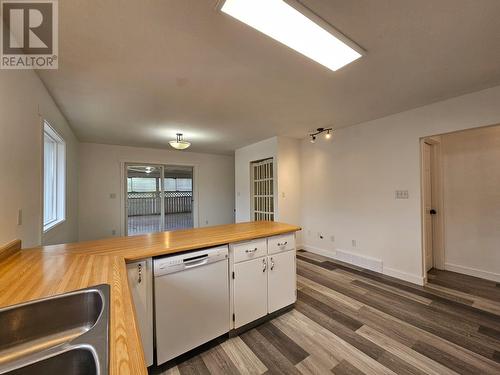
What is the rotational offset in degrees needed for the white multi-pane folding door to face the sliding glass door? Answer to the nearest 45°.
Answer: approximately 45° to its right

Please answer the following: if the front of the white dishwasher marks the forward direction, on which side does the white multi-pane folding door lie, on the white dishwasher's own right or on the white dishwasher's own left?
on the white dishwasher's own left

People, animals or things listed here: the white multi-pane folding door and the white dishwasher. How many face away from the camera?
0

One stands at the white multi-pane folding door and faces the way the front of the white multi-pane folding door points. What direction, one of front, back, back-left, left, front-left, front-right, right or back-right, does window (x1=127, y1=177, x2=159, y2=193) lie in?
front-right

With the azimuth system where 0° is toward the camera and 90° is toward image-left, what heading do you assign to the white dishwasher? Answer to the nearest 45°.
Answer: approximately 315°

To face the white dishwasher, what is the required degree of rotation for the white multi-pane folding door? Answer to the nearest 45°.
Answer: approximately 45° to its left

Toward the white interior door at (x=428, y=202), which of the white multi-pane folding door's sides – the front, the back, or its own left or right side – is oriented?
left

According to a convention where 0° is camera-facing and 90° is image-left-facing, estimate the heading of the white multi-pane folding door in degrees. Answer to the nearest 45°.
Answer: approximately 45°

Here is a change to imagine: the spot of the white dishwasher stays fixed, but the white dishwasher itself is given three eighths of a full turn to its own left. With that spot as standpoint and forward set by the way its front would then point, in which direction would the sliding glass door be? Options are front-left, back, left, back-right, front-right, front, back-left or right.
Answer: front

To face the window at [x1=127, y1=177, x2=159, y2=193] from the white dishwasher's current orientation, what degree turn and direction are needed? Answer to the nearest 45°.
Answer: approximately 135° to its left

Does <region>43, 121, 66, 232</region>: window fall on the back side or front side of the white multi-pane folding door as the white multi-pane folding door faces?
on the front side
